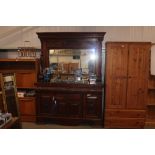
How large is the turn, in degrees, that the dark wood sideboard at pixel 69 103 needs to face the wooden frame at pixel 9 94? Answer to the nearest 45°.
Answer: approximately 90° to its right

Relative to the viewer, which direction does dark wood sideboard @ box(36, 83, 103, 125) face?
toward the camera
